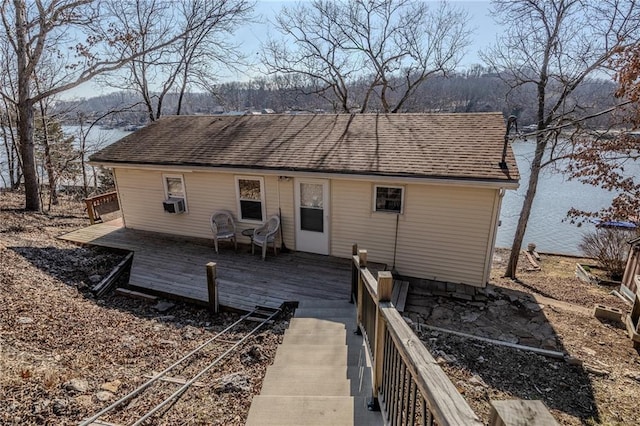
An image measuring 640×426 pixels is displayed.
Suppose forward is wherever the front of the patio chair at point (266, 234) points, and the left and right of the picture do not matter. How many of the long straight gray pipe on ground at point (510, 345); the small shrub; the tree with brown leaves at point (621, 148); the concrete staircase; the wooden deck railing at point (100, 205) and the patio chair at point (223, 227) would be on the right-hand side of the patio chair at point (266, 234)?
2

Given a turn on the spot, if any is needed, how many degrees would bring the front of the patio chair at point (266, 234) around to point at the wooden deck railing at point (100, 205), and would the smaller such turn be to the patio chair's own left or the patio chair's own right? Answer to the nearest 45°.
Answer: approximately 90° to the patio chair's own right

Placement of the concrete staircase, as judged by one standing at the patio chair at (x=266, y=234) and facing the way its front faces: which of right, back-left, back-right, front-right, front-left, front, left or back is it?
front-left

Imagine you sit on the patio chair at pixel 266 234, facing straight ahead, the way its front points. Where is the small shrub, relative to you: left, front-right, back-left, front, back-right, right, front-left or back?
back-left

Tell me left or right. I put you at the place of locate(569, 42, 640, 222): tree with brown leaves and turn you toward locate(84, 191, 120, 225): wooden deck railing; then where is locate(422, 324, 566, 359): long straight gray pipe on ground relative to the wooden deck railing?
left

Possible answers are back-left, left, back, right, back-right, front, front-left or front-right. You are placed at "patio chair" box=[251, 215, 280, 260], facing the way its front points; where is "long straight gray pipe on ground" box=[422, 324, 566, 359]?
left

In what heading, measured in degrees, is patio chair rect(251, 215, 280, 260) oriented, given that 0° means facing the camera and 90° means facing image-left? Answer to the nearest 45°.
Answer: approximately 45°

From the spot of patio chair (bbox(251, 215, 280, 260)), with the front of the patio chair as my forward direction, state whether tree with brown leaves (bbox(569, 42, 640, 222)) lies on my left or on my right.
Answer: on my left

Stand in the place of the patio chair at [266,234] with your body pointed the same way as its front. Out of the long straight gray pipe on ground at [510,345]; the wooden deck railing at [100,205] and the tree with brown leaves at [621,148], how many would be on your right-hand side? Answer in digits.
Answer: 1

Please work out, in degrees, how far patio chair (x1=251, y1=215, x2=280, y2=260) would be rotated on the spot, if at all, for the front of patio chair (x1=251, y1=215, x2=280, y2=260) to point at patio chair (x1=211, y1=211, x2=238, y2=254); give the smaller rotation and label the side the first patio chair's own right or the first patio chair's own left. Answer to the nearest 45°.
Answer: approximately 90° to the first patio chair's own right
